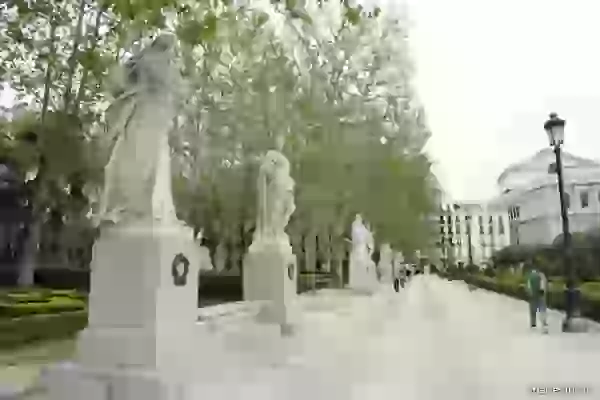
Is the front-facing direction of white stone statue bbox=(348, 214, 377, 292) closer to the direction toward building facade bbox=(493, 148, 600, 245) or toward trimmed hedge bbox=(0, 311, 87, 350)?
the building facade

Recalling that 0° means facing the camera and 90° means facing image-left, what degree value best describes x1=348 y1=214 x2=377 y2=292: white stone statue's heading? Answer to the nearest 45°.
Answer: approximately 270°

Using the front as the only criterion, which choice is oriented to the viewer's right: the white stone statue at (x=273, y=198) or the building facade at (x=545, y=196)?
the white stone statue

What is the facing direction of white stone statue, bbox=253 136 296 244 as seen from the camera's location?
facing to the right of the viewer

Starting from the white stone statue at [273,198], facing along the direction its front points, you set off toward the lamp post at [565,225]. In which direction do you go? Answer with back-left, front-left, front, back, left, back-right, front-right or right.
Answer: front

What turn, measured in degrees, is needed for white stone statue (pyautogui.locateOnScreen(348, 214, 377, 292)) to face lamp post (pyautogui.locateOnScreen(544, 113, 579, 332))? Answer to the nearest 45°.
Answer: approximately 90° to its right

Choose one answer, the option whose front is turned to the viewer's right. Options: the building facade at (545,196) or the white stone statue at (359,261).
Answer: the white stone statue

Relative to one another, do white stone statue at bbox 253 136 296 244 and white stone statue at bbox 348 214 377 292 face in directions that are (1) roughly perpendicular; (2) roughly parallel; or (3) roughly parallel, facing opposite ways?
roughly parallel

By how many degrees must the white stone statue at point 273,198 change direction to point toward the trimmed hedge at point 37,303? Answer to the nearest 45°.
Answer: approximately 180°

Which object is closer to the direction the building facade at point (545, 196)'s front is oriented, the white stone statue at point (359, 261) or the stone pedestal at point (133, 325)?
the stone pedestal

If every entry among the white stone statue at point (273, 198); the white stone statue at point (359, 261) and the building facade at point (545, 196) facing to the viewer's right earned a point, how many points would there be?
2

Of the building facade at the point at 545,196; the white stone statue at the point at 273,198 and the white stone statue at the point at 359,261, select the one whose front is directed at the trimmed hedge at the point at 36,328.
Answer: the building facade

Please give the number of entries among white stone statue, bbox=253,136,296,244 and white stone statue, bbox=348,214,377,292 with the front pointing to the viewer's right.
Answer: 2

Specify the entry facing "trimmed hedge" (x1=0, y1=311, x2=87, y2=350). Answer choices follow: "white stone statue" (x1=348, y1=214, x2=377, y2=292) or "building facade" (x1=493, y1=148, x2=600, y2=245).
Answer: the building facade

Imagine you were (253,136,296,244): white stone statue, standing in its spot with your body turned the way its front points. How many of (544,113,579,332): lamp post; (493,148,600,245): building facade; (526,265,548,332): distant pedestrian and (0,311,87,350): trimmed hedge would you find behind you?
1

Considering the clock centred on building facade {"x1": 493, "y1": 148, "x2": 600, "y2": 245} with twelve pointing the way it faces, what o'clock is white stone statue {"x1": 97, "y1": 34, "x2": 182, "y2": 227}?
The white stone statue is roughly at 11 o'clock from the building facade.
